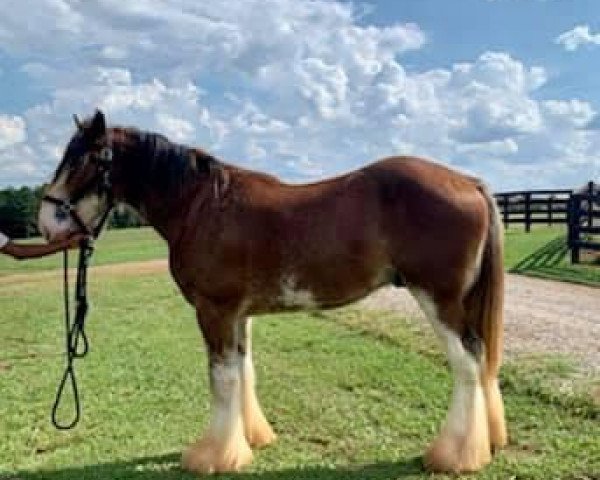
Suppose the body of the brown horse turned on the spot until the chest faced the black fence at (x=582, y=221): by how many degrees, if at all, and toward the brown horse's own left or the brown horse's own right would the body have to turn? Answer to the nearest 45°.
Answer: approximately 135° to the brown horse's own right

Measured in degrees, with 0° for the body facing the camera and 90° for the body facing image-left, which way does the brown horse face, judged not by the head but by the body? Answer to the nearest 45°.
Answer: approximately 90°

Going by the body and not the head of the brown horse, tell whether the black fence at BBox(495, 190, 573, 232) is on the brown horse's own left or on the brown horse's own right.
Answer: on the brown horse's own right
